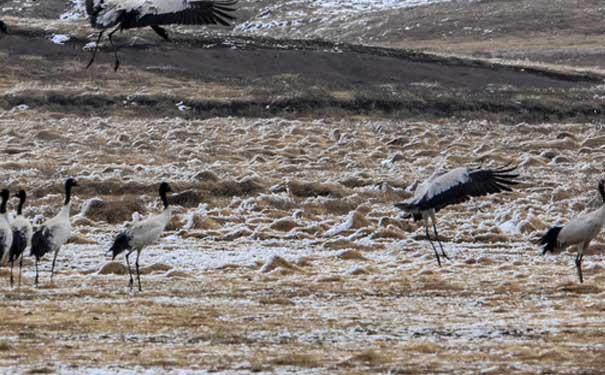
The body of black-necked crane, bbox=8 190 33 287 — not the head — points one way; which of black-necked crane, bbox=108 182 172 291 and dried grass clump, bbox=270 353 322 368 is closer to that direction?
the black-necked crane

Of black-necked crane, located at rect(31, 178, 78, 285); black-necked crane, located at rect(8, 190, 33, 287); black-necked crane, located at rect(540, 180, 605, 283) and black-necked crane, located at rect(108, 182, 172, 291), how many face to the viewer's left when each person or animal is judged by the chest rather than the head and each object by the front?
0

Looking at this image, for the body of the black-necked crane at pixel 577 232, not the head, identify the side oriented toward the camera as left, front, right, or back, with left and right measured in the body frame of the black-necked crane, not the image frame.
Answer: right

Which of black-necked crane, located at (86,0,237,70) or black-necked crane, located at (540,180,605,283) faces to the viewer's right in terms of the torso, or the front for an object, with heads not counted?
black-necked crane, located at (540,180,605,283)

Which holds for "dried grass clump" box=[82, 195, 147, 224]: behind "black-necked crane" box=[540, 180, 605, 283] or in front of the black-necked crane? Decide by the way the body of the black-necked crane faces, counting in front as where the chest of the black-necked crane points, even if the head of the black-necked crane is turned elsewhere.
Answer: behind

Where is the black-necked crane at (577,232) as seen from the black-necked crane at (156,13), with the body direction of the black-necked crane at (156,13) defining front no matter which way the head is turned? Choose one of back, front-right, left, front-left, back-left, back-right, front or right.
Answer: back

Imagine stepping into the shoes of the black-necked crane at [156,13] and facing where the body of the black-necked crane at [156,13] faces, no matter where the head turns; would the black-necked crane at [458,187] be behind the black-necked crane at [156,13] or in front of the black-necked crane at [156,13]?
behind

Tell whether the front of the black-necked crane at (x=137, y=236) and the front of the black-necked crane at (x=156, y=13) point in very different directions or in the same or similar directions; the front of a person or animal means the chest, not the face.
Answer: very different directions

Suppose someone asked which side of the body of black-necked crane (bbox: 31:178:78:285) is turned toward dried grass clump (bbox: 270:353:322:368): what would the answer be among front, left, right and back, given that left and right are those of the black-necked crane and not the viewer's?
right

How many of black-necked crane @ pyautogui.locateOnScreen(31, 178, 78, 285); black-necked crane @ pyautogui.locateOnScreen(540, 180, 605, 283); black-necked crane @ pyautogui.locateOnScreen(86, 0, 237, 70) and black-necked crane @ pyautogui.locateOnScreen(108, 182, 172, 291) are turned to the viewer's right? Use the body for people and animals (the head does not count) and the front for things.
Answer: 3

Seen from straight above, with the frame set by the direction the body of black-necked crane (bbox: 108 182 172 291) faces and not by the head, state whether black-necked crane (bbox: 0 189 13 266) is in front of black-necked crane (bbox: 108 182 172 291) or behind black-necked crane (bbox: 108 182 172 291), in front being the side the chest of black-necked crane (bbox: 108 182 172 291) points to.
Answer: behind

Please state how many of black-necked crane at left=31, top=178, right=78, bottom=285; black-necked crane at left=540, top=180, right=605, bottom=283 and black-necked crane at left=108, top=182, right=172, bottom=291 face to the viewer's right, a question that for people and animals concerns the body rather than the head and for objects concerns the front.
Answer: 3

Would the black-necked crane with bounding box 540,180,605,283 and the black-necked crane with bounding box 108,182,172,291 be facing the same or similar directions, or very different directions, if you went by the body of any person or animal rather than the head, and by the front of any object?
same or similar directions

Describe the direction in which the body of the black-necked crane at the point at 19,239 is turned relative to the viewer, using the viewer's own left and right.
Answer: facing away from the viewer and to the right of the viewer

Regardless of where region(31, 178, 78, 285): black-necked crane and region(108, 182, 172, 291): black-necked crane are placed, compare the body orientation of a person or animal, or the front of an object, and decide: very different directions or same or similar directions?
same or similar directions
